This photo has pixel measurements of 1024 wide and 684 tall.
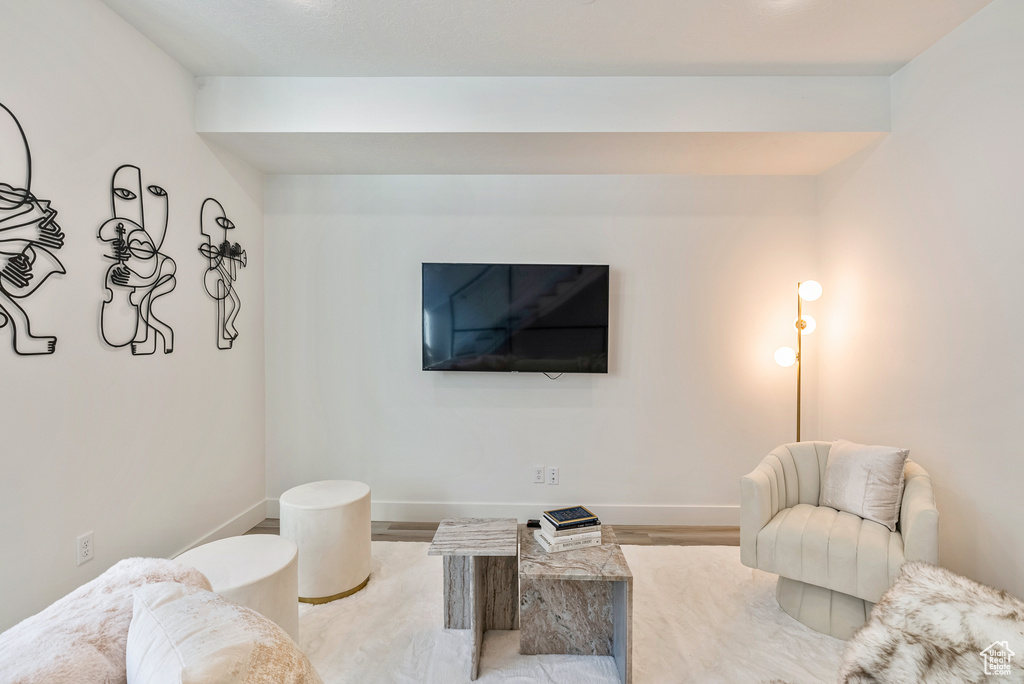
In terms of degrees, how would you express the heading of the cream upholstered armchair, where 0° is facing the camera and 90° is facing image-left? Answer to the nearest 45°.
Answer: approximately 45°

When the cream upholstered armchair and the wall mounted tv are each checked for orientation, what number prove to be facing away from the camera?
0

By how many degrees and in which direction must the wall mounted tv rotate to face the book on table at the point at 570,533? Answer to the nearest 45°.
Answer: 0° — it already faces it

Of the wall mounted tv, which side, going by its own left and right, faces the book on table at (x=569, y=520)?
front

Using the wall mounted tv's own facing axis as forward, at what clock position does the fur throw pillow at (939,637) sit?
The fur throw pillow is roughly at 11 o'clock from the wall mounted tv.

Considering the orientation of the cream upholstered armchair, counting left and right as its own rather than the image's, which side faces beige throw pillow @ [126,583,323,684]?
front

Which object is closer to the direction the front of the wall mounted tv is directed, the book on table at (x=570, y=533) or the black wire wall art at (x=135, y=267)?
the book on table

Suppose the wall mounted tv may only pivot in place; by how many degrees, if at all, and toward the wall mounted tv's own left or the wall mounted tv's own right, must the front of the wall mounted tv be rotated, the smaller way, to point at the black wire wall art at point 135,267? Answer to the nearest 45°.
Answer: approximately 45° to the wall mounted tv's own right

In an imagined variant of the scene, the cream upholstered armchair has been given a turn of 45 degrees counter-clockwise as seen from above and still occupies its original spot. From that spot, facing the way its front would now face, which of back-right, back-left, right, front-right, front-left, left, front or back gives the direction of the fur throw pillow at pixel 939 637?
front
